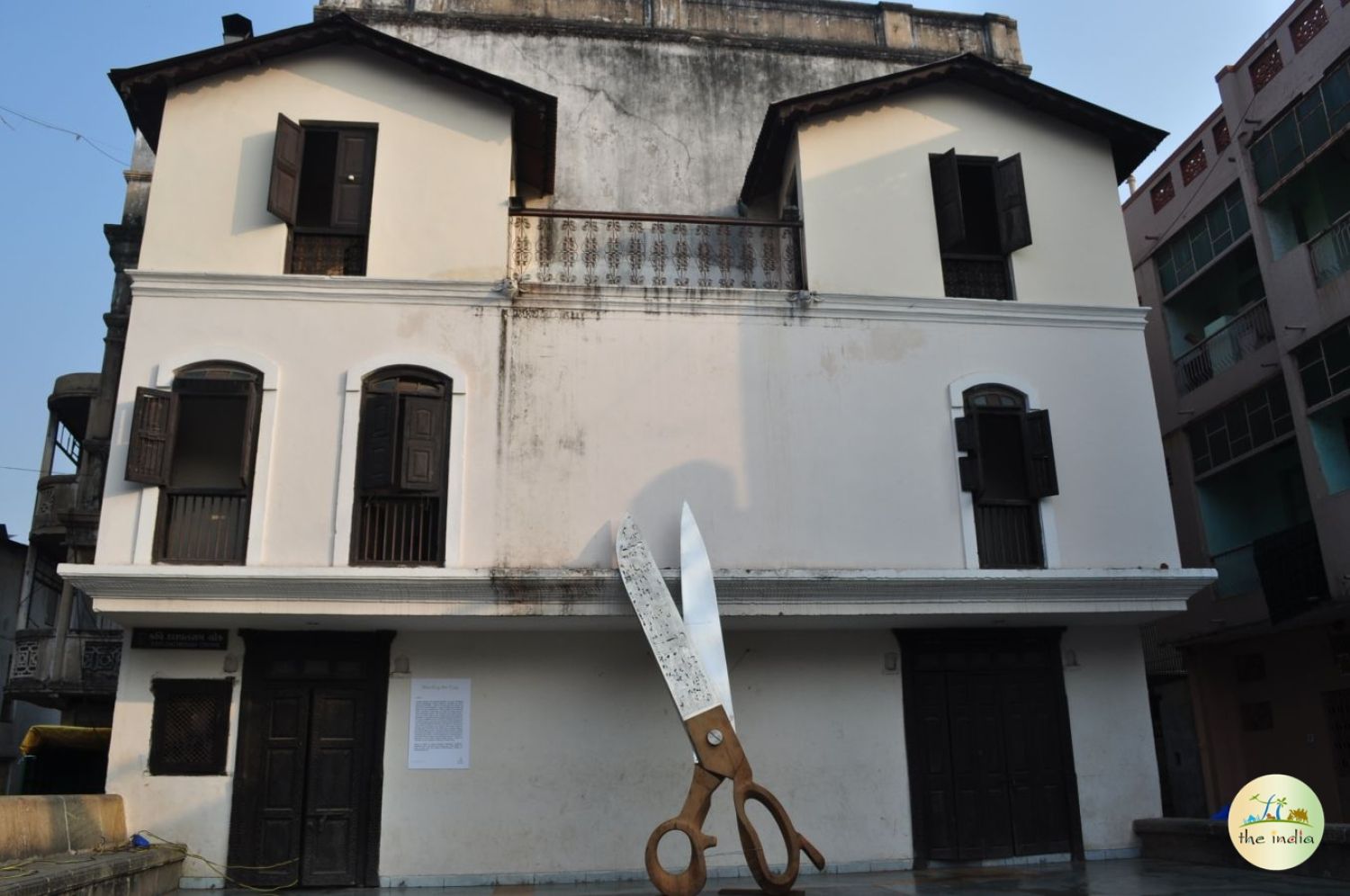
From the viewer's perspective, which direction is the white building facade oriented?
toward the camera

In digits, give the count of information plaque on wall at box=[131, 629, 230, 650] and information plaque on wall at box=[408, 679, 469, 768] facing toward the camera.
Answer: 2

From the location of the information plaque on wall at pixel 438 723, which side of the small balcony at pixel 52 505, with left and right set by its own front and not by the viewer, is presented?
left

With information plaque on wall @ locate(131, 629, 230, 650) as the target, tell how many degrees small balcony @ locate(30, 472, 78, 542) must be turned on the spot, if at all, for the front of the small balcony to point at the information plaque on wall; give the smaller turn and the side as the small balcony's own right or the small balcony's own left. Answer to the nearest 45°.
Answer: approximately 45° to the small balcony's own left

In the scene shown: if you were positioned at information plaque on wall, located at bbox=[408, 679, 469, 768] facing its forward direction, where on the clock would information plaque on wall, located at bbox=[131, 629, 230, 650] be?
information plaque on wall, located at bbox=[131, 629, 230, 650] is roughly at 3 o'clock from information plaque on wall, located at bbox=[408, 679, 469, 768].

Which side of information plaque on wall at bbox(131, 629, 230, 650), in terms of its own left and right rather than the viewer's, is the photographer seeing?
front

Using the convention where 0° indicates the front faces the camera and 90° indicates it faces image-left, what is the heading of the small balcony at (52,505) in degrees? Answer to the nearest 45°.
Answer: approximately 45°

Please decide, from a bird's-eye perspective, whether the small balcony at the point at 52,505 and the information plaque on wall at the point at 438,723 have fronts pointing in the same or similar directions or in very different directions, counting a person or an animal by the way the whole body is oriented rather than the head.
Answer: same or similar directions

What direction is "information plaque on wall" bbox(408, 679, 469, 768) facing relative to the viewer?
toward the camera

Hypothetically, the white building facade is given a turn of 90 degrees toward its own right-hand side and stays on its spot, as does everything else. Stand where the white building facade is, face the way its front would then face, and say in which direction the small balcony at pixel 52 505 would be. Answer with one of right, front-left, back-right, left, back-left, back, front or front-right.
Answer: front-right

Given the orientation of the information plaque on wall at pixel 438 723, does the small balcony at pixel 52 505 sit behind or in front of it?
behind

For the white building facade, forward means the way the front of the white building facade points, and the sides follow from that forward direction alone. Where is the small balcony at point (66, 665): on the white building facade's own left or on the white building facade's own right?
on the white building facade's own right
